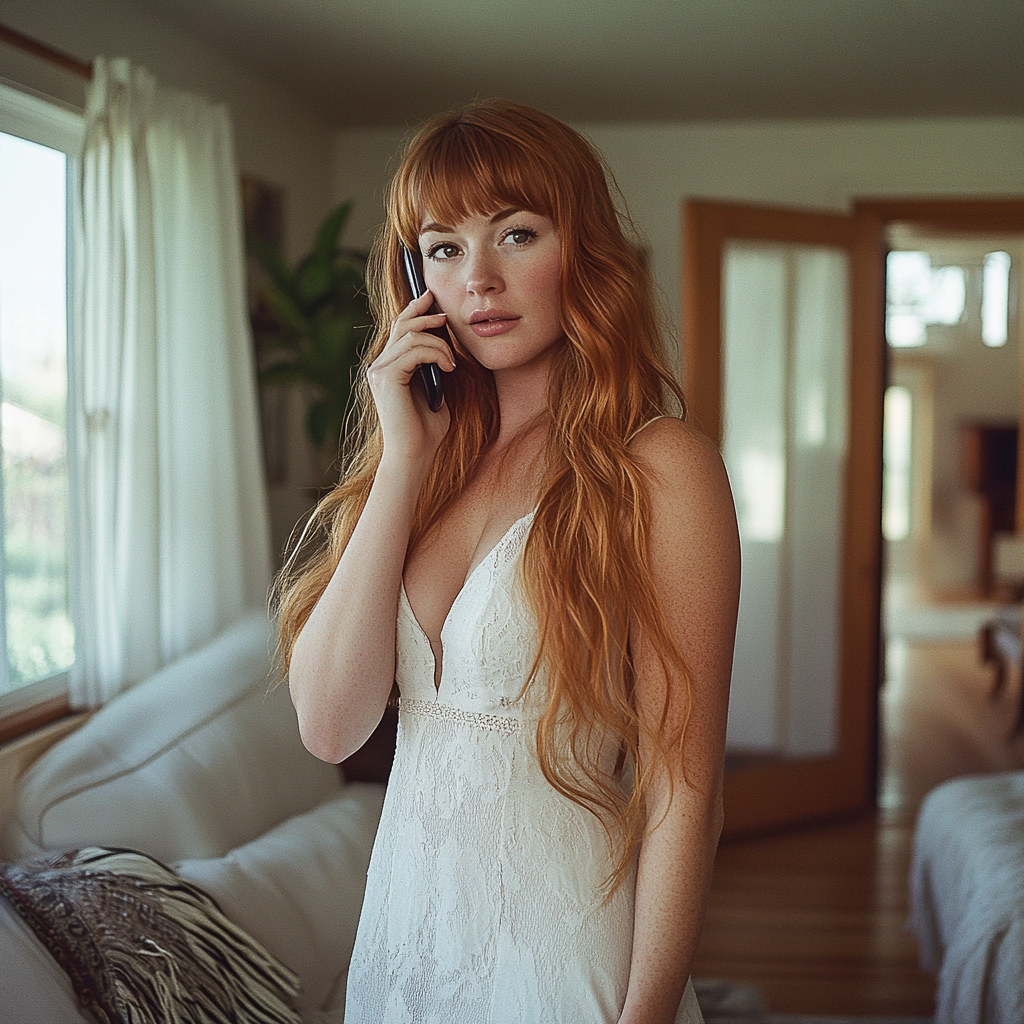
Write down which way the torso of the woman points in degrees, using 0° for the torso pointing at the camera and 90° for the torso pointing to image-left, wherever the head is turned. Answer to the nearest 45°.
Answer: approximately 45°

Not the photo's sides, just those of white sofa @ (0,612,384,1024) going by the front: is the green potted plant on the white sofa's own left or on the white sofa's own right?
on the white sofa's own left

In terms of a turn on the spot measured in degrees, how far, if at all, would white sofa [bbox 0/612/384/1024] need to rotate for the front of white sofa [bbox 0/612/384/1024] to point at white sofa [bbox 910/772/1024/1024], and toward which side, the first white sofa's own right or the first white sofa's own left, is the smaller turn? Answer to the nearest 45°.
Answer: approximately 45° to the first white sofa's own left

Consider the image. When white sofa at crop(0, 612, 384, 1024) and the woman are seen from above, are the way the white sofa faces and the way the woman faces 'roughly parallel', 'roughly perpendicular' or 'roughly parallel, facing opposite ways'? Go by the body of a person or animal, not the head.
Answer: roughly perpendicular

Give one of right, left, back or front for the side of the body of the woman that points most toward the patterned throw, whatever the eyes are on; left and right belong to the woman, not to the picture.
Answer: right

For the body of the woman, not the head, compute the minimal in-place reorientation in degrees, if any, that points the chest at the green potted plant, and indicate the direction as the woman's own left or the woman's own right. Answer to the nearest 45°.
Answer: approximately 135° to the woman's own right

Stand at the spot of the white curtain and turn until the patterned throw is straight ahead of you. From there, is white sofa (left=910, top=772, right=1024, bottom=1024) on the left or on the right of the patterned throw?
left

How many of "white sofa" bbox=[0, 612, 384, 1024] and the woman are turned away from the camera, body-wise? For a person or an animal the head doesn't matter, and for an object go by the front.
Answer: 0

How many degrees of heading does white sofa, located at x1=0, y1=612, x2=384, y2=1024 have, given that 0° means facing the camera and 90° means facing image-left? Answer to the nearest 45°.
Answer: approximately 315°
